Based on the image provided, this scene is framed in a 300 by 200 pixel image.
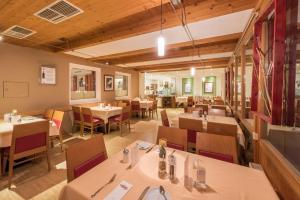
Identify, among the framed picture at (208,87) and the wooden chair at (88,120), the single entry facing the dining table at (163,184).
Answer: the framed picture

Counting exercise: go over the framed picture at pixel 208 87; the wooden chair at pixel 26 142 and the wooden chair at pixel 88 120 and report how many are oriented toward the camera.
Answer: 1

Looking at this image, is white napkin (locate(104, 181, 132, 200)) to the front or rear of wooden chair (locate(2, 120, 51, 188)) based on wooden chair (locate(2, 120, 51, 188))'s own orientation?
to the rear

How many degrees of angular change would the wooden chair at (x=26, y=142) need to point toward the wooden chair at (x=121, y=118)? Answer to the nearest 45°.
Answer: approximately 90° to its right

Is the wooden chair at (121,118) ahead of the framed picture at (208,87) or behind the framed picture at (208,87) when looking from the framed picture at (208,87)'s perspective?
ahead

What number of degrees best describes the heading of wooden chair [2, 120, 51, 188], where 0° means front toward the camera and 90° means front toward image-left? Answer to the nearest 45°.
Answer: approximately 135°

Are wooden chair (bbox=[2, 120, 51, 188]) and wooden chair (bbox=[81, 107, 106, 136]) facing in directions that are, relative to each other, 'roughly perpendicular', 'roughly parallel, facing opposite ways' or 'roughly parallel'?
roughly perpendicular

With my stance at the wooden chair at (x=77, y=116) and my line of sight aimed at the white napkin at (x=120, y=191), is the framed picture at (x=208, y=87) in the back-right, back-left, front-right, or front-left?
back-left

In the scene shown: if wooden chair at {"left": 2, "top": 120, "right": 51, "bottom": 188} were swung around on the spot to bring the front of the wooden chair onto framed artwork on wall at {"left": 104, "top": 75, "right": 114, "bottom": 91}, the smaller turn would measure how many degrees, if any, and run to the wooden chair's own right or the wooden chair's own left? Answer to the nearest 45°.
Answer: approximately 90° to the wooden chair's own right

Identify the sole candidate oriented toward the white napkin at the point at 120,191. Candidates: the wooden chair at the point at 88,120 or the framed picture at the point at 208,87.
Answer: the framed picture

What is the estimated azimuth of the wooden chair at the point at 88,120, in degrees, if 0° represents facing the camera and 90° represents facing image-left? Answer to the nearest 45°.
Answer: approximately 225°

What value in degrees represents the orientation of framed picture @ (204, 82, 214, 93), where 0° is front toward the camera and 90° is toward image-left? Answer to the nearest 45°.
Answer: approximately 0°
